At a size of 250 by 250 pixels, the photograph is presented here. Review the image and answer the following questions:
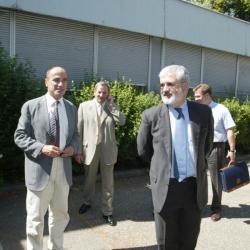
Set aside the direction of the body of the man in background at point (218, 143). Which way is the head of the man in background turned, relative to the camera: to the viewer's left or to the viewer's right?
to the viewer's left

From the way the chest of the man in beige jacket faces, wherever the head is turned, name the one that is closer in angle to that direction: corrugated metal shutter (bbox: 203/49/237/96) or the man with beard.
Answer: the man with beard

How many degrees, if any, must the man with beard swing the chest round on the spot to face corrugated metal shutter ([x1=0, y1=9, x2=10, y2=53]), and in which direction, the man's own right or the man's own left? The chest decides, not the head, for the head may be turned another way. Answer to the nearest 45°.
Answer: approximately 135° to the man's own right

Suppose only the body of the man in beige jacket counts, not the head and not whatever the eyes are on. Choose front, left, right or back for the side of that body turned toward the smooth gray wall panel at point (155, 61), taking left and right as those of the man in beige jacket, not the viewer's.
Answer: back

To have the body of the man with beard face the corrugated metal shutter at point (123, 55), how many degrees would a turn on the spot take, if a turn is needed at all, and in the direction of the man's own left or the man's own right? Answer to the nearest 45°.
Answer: approximately 180°

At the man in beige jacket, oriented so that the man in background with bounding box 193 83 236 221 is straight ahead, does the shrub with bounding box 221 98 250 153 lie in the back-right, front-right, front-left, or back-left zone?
front-left

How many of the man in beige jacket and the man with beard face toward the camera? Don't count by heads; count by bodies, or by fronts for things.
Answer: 2

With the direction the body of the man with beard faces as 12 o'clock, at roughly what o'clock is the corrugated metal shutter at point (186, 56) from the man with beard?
The corrugated metal shutter is roughly at 6 o'clock from the man with beard.

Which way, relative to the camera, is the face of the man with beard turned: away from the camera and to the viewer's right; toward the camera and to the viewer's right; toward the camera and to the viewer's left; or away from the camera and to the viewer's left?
toward the camera and to the viewer's left

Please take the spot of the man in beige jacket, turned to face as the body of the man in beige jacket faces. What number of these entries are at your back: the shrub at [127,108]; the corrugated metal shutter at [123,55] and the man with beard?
2

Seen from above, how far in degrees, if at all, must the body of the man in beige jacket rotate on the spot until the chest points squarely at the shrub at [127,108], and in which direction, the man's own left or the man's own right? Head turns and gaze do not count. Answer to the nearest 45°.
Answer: approximately 180°

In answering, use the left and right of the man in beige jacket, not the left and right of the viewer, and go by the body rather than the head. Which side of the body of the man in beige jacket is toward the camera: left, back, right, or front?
front

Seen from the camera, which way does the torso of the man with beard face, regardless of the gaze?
toward the camera
